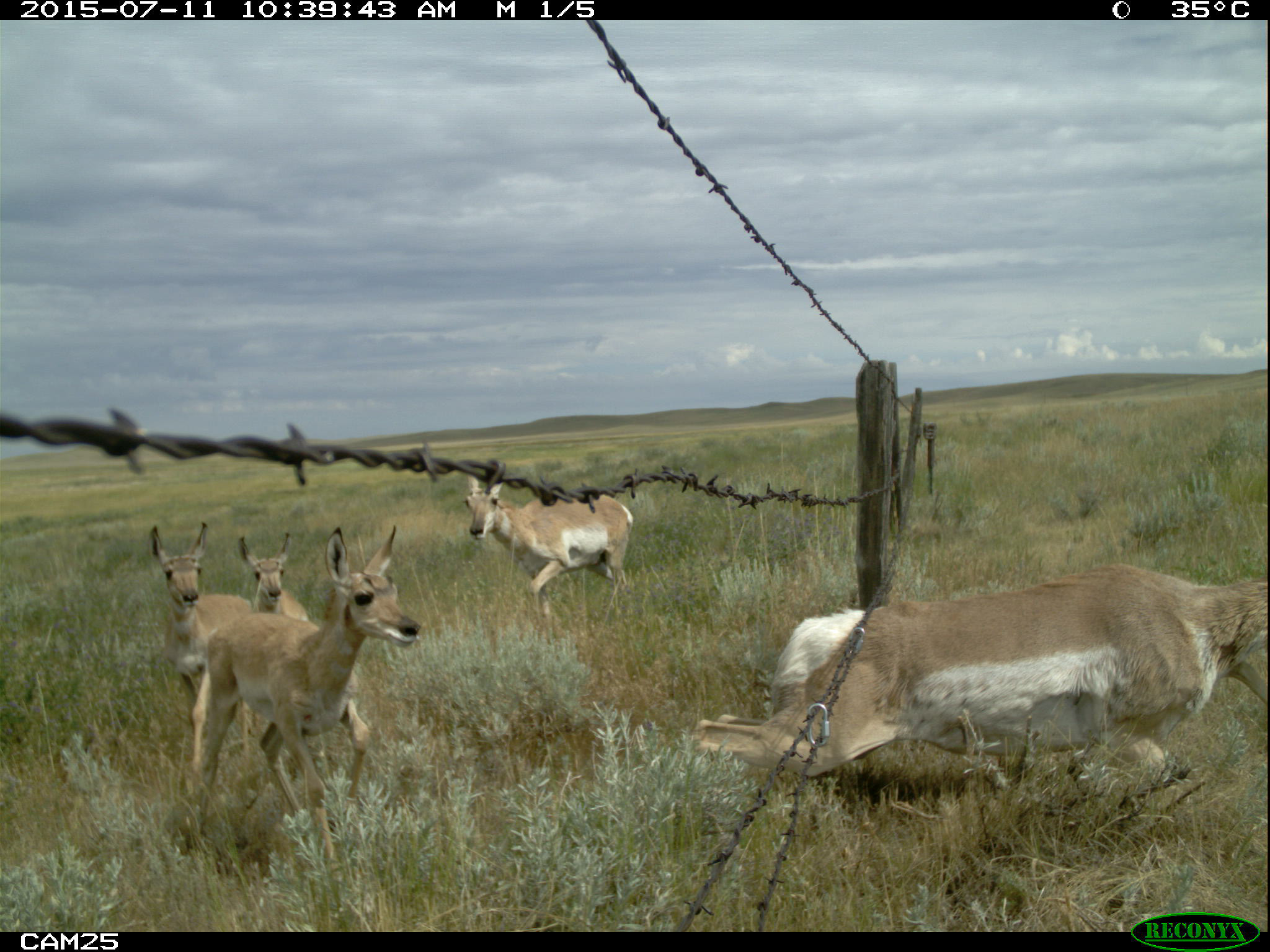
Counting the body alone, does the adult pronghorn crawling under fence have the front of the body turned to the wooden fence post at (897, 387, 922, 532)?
no

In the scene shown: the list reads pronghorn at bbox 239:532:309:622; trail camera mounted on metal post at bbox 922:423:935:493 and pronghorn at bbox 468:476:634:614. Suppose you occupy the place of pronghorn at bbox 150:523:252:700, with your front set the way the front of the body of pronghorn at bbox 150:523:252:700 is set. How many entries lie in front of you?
0

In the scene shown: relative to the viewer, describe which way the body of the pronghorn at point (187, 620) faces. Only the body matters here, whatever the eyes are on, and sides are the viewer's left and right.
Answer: facing the viewer and to the left of the viewer

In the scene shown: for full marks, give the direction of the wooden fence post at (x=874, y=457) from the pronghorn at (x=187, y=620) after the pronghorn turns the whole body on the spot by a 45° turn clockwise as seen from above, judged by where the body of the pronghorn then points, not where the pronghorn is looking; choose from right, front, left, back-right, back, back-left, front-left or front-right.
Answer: back-left

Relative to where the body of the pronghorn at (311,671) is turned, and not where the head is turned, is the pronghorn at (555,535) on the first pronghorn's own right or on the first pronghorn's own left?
on the first pronghorn's own left

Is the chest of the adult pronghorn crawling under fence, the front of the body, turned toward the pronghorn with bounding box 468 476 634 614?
no

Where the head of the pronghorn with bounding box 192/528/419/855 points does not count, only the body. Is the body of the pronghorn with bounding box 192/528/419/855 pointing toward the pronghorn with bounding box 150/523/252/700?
no

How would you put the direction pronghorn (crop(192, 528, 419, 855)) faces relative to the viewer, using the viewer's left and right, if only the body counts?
facing the viewer and to the right of the viewer
